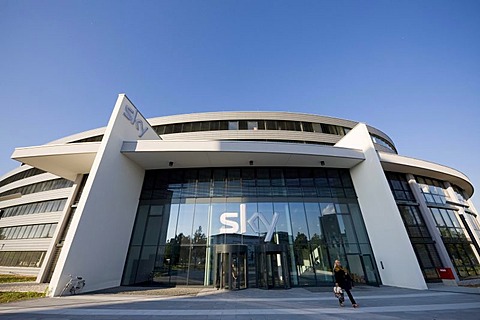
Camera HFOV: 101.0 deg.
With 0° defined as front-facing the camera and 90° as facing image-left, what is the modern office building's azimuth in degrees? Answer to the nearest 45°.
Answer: approximately 0°
